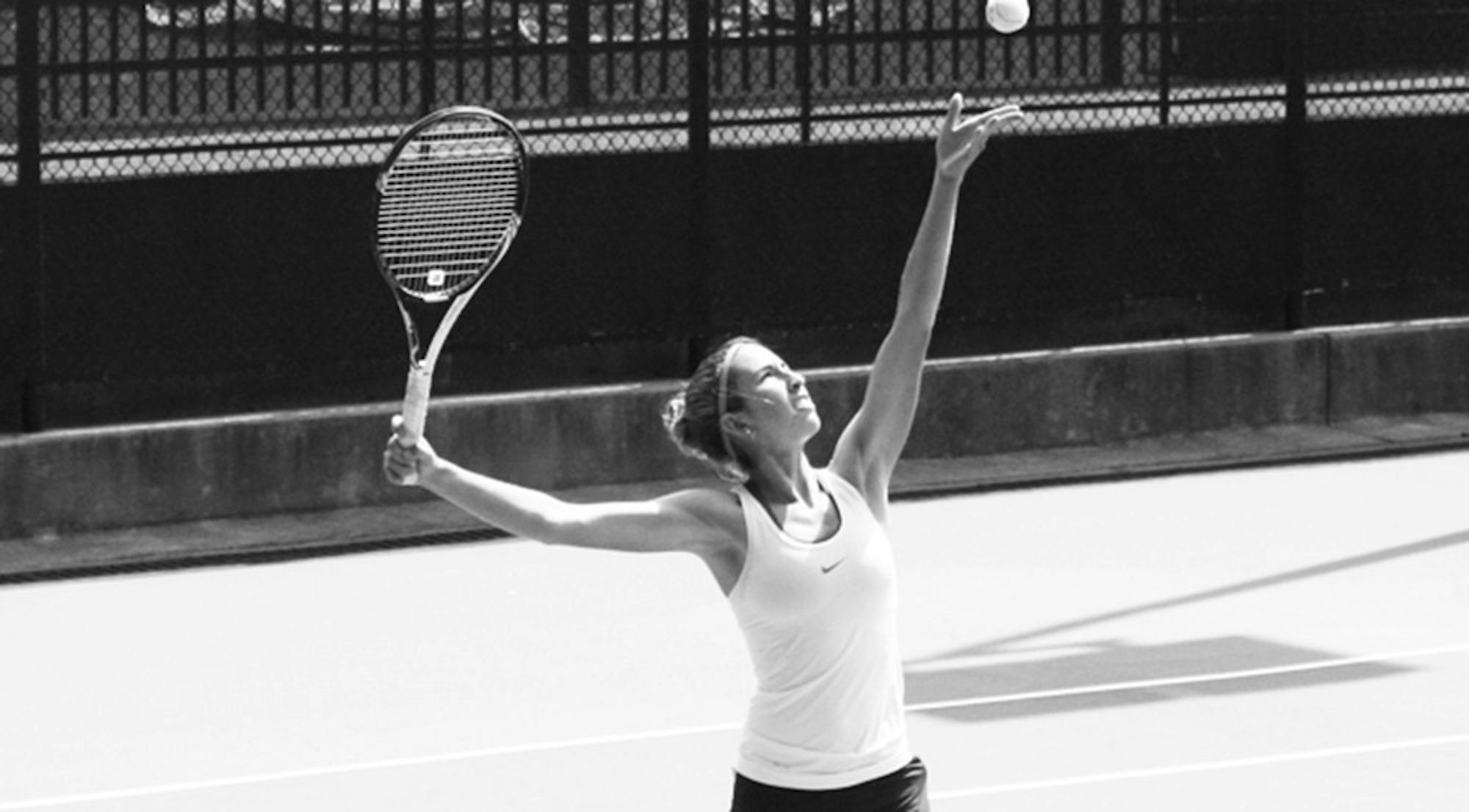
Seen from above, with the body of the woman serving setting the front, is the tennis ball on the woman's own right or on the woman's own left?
on the woman's own left
